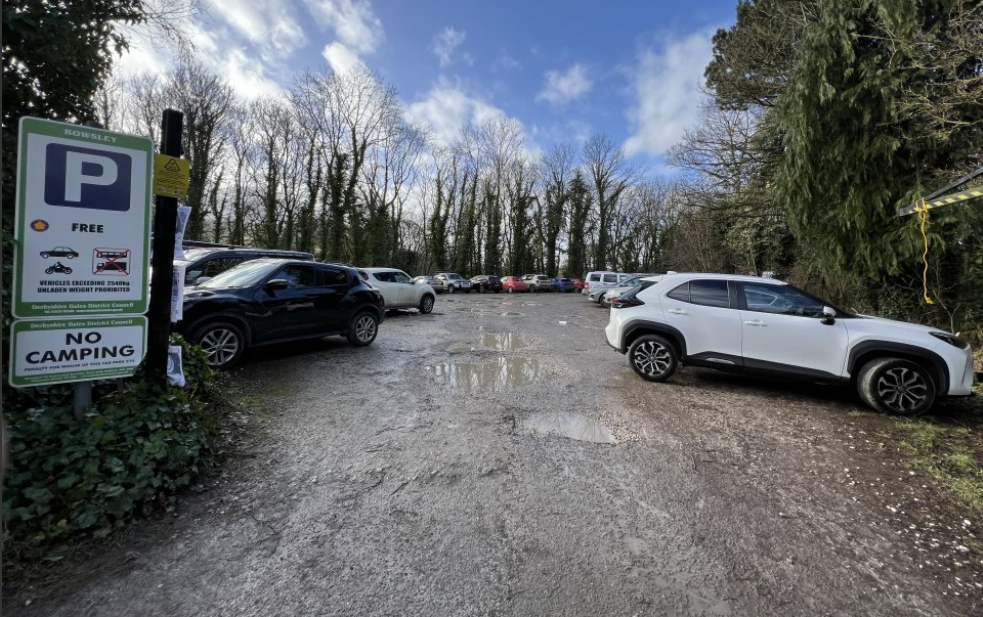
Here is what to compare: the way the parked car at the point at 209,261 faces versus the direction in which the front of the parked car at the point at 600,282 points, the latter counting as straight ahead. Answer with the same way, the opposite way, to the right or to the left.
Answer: to the right

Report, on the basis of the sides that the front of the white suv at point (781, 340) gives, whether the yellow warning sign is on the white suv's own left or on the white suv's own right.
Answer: on the white suv's own right

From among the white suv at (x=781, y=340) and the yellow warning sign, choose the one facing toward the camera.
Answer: the yellow warning sign

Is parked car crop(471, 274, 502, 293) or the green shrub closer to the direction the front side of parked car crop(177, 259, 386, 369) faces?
the green shrub

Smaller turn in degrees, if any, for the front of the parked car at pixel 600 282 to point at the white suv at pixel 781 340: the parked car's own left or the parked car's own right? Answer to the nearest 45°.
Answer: approximately 90° to the parked car's own right

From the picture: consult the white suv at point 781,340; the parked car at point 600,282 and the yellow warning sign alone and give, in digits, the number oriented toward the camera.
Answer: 1

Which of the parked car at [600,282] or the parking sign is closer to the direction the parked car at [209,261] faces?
the parking sign

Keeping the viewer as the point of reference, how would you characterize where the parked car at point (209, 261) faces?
facing the viewer and to the left of the viewer

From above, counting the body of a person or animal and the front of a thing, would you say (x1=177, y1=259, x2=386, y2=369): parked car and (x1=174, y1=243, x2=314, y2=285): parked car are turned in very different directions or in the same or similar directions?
same or similar directions

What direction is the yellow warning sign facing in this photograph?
toward the camera

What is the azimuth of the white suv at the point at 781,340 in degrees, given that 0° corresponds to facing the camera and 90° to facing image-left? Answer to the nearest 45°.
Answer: approximately 270°

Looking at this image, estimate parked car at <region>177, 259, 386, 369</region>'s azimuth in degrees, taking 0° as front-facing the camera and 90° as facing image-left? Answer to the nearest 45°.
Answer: approximately 45°
